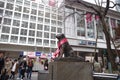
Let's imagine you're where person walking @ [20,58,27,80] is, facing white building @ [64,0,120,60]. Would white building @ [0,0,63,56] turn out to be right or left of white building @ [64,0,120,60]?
left

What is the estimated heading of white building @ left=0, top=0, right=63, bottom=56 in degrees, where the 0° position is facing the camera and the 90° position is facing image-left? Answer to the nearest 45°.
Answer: approximately 315°

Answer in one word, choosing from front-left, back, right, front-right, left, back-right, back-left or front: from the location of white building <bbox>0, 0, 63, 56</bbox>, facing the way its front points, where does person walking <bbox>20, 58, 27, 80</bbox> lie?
front-right
